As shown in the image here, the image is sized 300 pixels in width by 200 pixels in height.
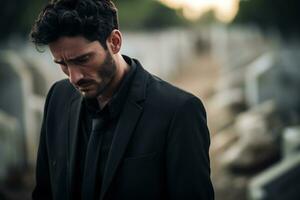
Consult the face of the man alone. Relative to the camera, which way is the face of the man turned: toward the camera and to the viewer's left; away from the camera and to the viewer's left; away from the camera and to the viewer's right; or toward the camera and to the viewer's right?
toward the camera and to the viewer's left

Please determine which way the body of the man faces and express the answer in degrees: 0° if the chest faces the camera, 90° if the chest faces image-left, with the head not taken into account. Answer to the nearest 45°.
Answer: approximately 45°
